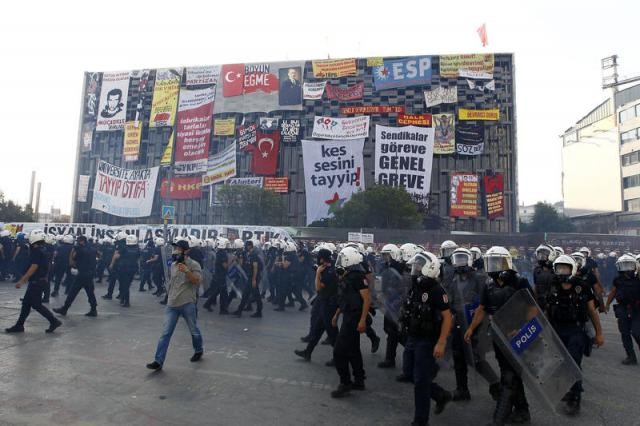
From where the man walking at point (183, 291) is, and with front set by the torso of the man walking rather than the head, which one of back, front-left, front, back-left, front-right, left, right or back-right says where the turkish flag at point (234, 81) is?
back-right

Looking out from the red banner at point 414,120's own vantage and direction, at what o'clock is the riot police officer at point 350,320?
The riot police officer is roughly at 12 o'clock from the red banner.

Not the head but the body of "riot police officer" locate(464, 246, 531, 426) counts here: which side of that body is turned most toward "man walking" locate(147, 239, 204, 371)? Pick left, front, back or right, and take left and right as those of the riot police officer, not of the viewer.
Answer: right

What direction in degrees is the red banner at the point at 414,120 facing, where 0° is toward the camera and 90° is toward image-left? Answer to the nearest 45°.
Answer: approximately 0°

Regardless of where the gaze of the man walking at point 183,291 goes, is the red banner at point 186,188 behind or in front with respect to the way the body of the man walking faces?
behind

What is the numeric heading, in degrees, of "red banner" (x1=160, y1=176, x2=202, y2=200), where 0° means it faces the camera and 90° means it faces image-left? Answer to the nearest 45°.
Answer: approximately 0°

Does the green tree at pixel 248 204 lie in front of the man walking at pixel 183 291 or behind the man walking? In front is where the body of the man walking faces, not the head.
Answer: behind

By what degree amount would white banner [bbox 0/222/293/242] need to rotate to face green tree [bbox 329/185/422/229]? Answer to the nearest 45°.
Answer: approximately 90° to its left

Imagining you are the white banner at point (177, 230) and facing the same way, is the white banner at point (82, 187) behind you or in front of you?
behind
